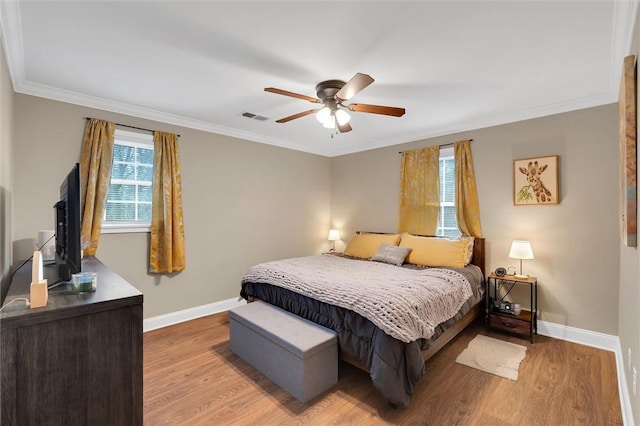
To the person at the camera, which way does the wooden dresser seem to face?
facing to the right of the viewer

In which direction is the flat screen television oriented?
to the viewer's right

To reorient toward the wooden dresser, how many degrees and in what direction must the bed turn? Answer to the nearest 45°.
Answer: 0° — it already faces it

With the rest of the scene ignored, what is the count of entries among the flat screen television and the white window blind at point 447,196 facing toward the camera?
1

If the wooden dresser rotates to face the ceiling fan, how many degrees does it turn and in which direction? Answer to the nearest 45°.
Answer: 0° — it already faces it

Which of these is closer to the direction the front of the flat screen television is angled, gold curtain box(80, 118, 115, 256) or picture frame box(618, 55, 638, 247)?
the picture frame

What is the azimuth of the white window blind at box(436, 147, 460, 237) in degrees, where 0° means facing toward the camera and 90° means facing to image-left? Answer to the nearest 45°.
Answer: approximately 0°

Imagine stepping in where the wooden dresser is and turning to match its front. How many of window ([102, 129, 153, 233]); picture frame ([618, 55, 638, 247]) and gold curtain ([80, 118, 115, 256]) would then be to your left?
2
